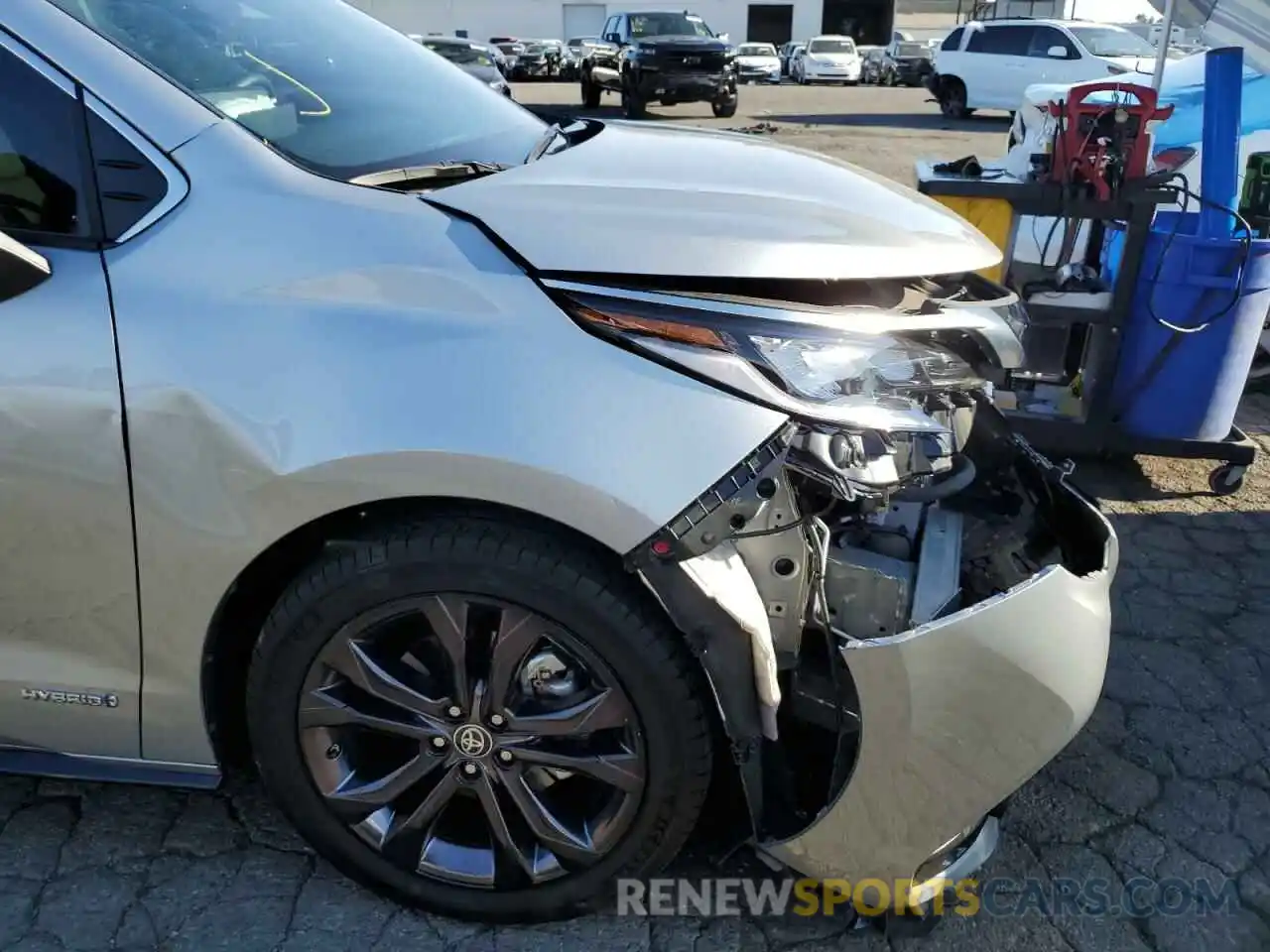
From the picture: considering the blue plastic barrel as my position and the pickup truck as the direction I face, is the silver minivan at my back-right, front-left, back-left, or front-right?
back-left

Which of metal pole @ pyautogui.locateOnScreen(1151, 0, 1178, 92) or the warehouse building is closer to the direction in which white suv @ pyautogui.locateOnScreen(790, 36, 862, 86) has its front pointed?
the metal pole

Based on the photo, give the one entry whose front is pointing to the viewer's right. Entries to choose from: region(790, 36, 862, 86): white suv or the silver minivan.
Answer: the silver minivan

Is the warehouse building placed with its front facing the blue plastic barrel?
yes

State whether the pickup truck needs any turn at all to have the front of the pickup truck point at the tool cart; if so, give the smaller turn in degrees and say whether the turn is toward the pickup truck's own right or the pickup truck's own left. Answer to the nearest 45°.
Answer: approximately 45° to the pickup truck's own right

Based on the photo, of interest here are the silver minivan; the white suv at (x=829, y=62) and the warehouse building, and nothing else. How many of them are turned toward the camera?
2

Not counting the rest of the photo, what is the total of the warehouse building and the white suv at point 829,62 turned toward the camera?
2

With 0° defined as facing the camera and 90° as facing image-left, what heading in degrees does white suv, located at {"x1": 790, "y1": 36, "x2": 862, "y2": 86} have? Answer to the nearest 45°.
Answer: approximately 0°

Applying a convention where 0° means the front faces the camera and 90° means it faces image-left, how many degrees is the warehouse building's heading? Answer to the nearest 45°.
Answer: approximately 0°

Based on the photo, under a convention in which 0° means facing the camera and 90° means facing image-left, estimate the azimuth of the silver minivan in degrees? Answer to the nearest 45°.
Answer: approximately 270°
